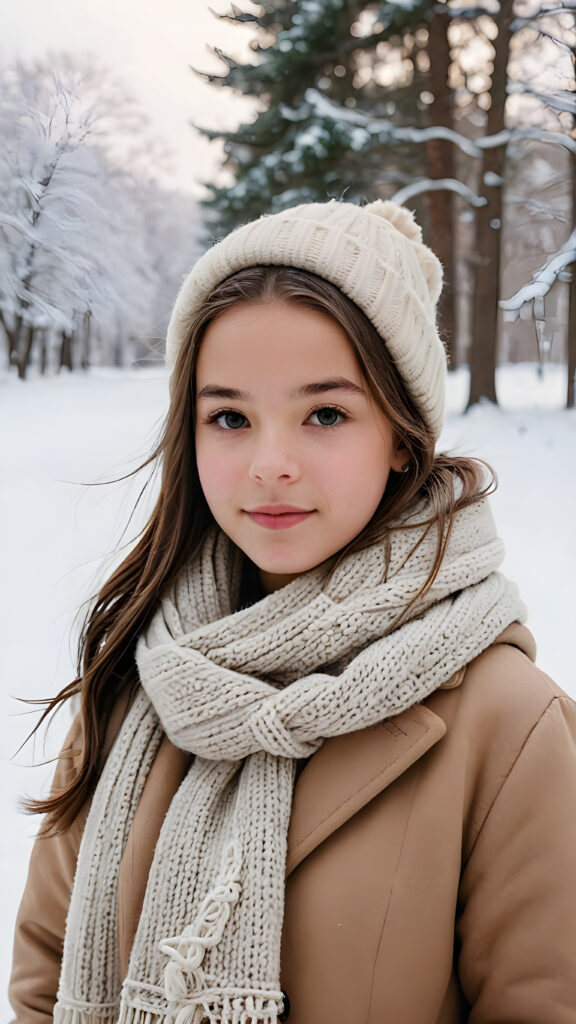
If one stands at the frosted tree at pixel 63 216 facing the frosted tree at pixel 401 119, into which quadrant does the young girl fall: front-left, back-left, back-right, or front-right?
front-right

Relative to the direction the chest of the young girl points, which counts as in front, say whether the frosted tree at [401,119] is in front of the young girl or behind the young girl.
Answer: behind

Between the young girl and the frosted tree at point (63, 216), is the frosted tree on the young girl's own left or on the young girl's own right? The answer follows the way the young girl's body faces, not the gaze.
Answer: on the young girl's own right
